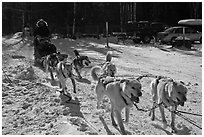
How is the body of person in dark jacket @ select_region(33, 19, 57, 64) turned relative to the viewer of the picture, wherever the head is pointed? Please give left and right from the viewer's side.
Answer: facing the viewer and to the right of the viewer
